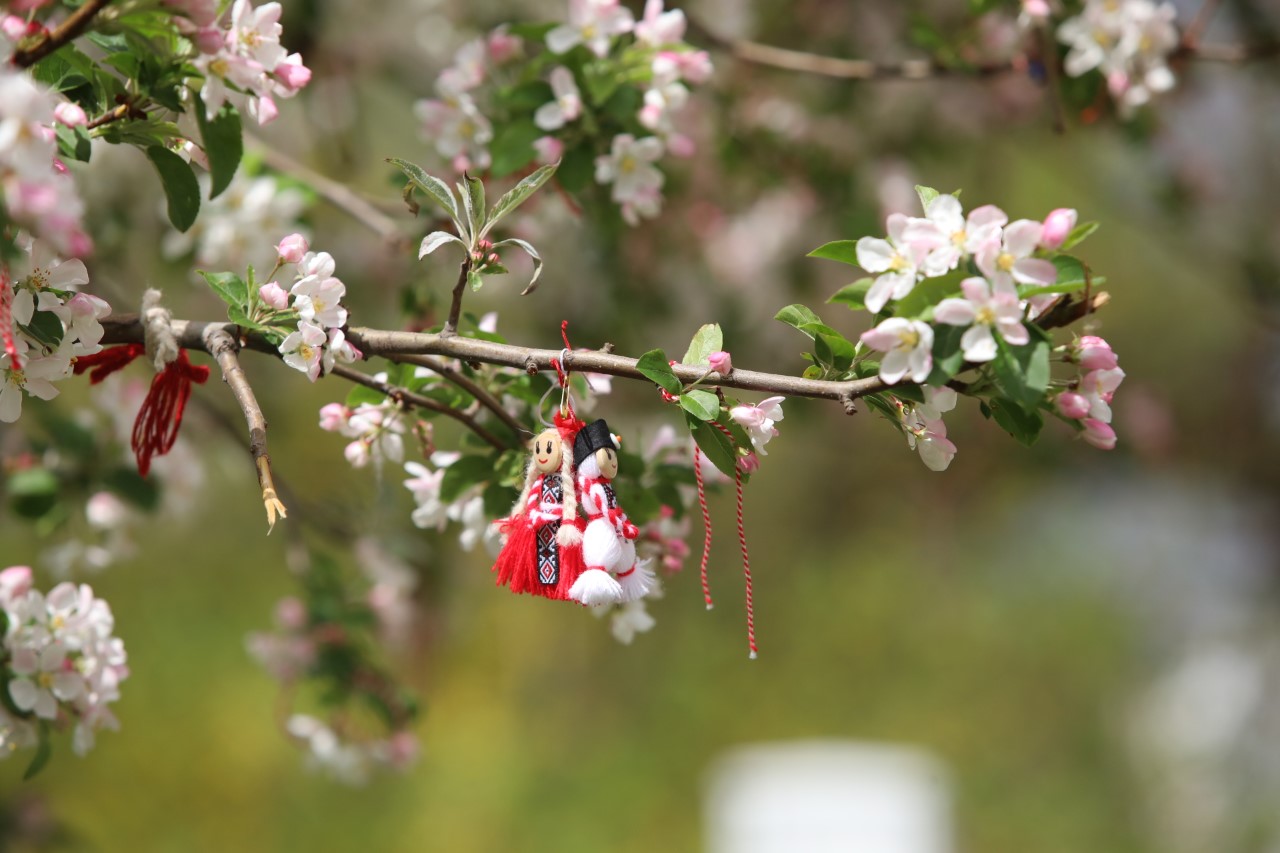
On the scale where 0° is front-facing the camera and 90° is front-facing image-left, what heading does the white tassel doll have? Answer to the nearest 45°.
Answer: approximately 315°
